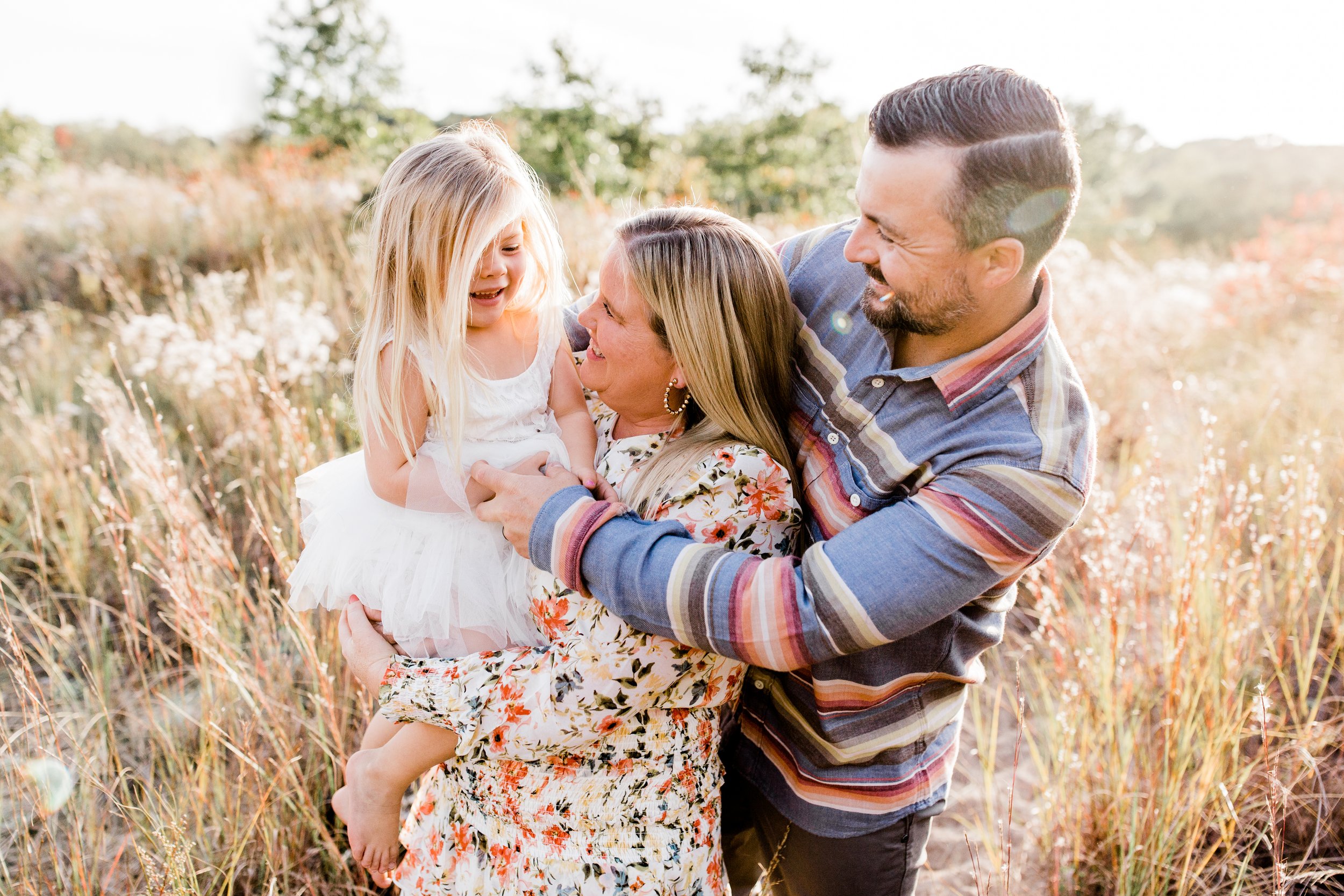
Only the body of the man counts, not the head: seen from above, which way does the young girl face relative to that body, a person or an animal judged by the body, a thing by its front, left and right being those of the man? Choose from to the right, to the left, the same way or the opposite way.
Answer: to the left

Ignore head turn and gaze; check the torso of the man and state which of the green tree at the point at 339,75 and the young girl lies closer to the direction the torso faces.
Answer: the young girl

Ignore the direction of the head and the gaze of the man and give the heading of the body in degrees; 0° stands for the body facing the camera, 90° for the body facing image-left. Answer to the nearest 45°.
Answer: approximately 45°

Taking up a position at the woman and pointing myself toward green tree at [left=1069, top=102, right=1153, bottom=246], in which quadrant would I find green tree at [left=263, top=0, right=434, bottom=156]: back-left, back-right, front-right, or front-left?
front-left

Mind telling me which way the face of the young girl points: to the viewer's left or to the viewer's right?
to the viewer's right

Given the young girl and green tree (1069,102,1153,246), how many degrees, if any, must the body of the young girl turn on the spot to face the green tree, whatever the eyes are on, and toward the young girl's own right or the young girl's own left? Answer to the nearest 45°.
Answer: approximately 90° to the young girl's own left

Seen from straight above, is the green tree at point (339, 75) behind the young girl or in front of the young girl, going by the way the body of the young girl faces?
behind

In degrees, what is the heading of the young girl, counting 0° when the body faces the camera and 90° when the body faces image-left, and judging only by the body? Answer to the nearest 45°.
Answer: approximately 315°

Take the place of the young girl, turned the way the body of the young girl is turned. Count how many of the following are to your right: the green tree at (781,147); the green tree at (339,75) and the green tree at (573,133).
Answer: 0

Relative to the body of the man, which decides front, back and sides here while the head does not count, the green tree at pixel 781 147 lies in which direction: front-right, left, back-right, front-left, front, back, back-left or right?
back-right

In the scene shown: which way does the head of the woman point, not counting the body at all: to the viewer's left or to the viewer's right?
to the viewer's left

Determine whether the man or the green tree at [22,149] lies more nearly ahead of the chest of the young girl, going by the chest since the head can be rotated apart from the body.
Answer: the man

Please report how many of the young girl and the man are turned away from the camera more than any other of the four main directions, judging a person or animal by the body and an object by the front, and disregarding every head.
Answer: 0

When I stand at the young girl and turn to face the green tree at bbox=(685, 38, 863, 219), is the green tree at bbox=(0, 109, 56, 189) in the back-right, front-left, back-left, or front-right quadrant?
front-left

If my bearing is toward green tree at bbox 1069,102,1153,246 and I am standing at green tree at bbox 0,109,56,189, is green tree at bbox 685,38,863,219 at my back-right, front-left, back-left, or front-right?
front-right

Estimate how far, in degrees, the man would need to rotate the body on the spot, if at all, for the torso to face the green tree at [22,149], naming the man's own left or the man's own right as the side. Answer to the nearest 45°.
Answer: approximately 90° to the man's own right

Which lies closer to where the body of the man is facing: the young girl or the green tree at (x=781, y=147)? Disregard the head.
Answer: the young girl

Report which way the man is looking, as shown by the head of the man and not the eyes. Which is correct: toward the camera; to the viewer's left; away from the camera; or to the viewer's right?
to the viewer's left

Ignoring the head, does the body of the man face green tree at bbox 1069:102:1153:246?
no
